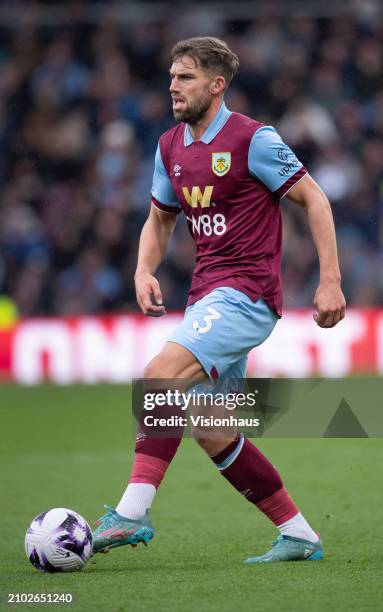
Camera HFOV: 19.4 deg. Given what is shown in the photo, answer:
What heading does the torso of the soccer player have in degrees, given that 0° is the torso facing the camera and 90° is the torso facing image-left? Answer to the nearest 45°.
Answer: approximately 45°
